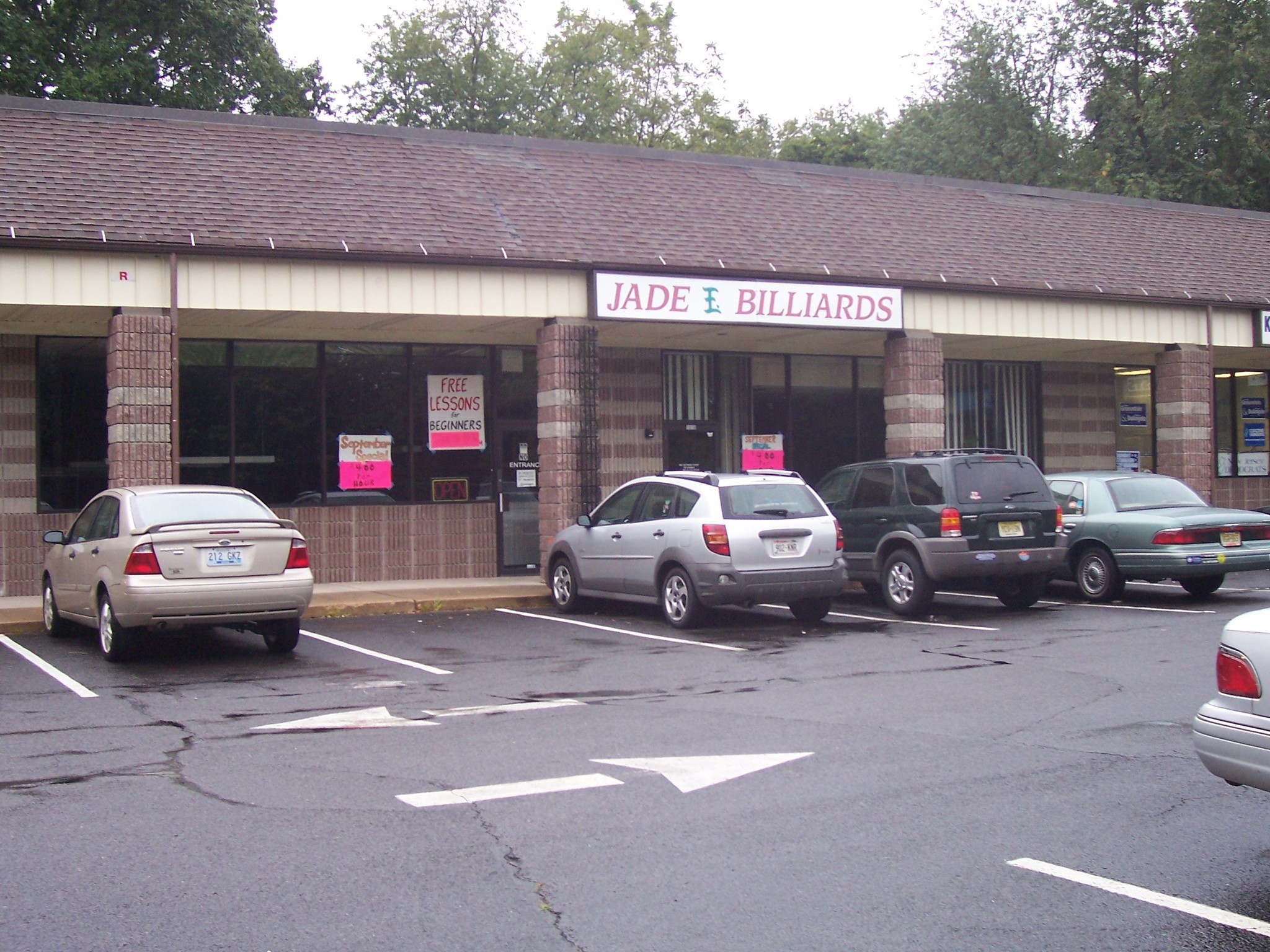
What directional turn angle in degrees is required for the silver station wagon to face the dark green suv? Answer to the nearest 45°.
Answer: approximately 90° to its right

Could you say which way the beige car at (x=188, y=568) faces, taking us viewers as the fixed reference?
facing away from the viewer and to the left of the viewer

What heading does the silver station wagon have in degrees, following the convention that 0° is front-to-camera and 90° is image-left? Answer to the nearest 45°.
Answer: approximately 135°

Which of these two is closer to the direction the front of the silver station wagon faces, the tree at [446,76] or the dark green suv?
the tree

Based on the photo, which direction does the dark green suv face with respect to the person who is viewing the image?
facing away from the viewer and to the left of the viewer

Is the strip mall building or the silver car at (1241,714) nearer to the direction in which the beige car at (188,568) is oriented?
the strip mall building

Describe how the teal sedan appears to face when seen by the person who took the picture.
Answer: facing away from the viewer and to the left of the viewer

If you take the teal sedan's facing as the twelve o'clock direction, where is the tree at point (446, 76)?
The tree is roughly at 12 o'clock from the teal sedan.

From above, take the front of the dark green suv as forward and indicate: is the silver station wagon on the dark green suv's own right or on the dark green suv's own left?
on the dark green suv's own left
